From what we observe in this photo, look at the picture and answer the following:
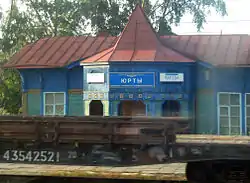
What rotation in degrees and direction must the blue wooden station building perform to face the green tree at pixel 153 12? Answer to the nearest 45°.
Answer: approximately 180°

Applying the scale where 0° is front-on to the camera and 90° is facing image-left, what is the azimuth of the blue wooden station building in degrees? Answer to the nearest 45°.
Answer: approximately 0°
